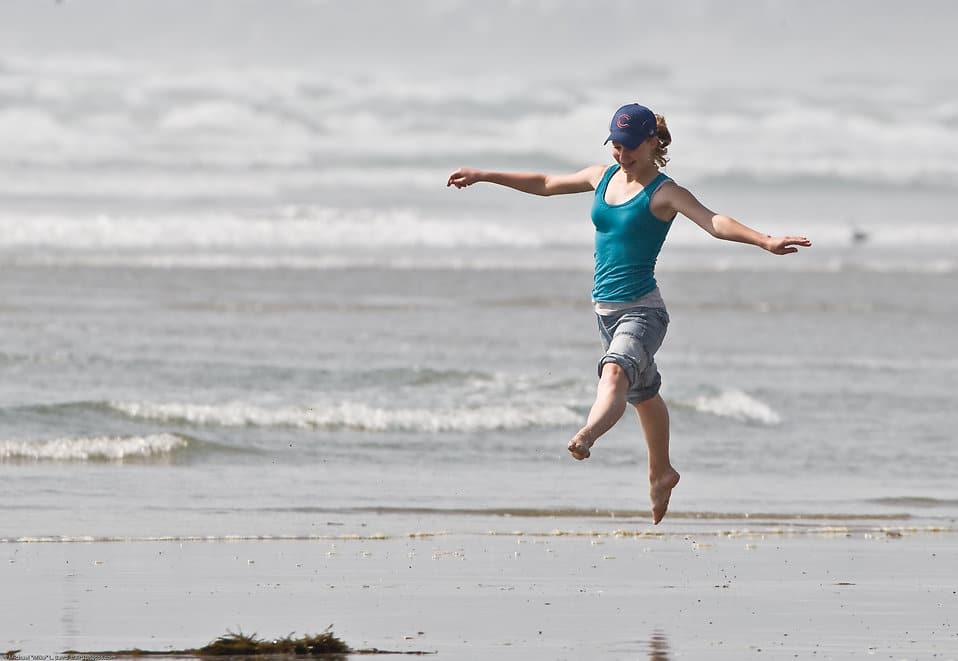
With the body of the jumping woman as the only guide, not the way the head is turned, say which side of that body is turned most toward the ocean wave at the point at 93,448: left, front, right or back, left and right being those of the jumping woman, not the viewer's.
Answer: right

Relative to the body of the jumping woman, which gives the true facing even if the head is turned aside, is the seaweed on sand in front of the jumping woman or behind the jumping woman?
in front

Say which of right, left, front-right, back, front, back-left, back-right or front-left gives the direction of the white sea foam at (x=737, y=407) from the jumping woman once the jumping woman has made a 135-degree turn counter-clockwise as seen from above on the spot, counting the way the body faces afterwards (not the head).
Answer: left

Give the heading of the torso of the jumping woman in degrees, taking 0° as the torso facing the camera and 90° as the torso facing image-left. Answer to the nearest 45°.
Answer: approximately 45°
